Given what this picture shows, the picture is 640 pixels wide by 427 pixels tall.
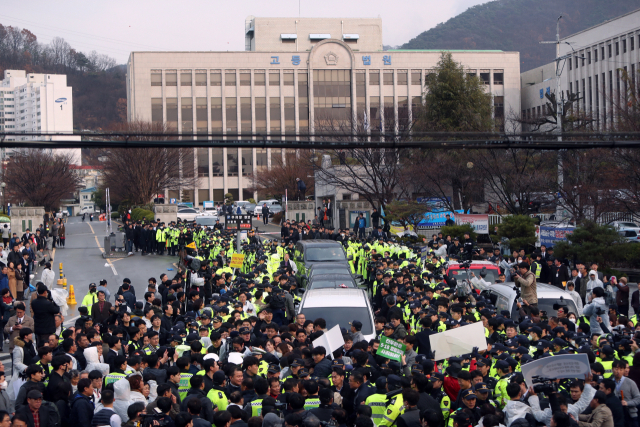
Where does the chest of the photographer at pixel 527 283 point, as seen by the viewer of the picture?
to the viewer's left

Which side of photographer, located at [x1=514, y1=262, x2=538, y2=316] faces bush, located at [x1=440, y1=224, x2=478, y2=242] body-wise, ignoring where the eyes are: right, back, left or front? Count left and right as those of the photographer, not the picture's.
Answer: right

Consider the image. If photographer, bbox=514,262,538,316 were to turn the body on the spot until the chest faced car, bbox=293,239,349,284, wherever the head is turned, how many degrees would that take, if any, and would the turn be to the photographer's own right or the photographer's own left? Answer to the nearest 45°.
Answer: approximately 45° to the photographer's own right

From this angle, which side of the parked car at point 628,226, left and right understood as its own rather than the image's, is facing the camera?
left
